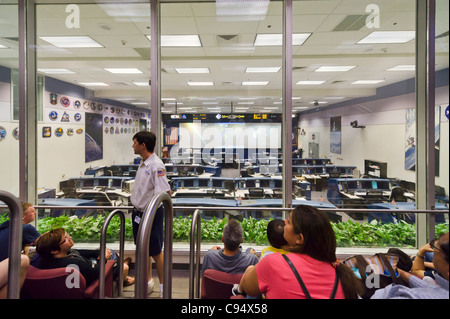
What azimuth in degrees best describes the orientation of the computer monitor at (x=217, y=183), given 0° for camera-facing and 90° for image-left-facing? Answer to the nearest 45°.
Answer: approximately 0°

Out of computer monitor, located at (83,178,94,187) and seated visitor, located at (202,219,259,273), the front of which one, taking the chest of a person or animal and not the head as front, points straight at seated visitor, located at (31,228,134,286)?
the computer monitor

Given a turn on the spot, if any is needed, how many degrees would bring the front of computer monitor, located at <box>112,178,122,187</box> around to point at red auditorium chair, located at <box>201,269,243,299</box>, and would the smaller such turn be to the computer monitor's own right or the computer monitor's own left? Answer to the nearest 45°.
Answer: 0° — it already faces it

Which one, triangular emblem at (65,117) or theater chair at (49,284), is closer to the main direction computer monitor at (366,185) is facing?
the theater chair

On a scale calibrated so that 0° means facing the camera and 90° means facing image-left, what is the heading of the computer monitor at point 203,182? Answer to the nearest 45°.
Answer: approximately 0°

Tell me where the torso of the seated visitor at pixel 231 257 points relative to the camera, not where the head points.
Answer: away from the camera

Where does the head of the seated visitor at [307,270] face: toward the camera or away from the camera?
away from the camera

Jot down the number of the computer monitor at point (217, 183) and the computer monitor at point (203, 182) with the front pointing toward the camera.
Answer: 2

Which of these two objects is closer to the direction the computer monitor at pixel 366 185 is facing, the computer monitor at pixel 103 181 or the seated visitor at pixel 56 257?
the seated visitor

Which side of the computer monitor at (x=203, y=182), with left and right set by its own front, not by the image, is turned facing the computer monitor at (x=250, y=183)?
left
